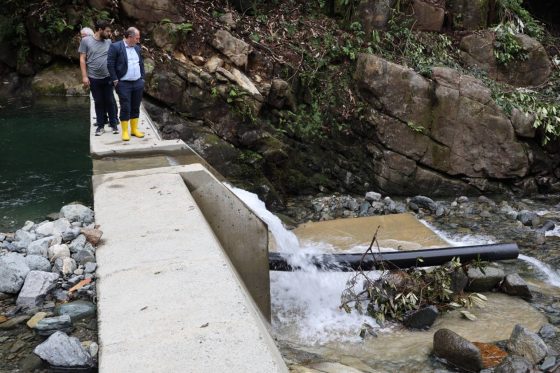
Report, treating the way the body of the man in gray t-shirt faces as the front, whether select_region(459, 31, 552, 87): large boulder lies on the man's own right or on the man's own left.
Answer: on the man's own left

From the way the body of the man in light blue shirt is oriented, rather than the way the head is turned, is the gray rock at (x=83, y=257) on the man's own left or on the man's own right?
on the man's own right

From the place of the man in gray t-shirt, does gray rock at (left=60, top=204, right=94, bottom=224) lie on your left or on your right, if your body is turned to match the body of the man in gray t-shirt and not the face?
on your right

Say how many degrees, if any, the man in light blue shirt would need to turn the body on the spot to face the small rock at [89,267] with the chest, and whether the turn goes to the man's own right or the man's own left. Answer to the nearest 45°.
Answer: approximately 45° to the man's own right

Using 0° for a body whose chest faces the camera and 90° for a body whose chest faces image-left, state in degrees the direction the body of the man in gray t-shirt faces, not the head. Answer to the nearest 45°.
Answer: approximately 315°

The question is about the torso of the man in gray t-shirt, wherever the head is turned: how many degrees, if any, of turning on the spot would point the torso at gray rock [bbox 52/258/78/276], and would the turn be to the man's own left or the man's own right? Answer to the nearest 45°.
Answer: approximately 45° to the man's own right

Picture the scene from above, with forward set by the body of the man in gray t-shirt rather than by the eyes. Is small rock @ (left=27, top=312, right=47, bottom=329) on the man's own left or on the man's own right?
on the man's own right

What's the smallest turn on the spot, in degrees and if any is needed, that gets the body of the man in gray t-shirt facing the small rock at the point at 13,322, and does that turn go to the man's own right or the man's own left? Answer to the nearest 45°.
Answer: approximately 45° to the man's own right

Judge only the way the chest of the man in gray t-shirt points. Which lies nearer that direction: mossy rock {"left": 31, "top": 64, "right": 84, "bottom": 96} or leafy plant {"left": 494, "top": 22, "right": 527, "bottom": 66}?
the leafy plant

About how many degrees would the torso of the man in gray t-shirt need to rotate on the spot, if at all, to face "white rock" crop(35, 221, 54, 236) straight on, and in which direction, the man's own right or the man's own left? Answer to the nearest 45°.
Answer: approximately 45° to the man's own right
